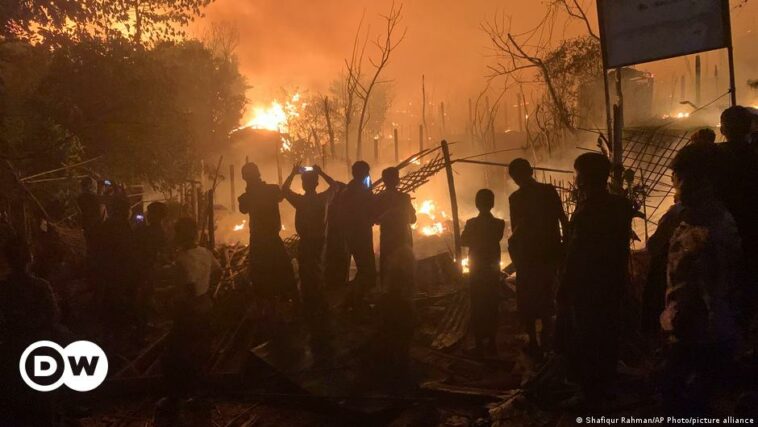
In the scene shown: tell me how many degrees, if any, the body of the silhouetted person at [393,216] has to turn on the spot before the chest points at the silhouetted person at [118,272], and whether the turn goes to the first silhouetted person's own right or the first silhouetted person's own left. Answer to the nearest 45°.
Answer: approximately 90° to the first silhouetted person's own left

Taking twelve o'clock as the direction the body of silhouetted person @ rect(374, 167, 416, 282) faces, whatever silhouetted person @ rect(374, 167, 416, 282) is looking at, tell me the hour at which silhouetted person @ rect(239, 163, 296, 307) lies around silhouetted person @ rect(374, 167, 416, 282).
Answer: silhouetted person @ rect(239, 163, 296, 307) is roughly at 9 o'clock from silhouetted person @ rect(374, 167, 416, 282).

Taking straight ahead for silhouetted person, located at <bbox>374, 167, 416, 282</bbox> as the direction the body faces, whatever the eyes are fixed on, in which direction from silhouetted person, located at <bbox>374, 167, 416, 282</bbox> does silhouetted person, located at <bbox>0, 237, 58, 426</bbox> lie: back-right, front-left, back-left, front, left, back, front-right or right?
back-left

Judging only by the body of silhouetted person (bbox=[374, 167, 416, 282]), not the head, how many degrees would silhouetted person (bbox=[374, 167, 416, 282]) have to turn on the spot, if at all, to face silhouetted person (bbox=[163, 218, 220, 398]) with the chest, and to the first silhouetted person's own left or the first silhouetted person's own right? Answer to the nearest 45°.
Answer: approximately 135° to the first silhouetted person's own left

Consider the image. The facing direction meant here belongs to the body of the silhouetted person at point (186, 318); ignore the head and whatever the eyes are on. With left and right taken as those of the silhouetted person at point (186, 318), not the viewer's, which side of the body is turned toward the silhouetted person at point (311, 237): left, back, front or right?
front

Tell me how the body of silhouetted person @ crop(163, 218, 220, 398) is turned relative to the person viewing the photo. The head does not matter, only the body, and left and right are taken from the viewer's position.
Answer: facing away from the viewer and to the left of the viewer

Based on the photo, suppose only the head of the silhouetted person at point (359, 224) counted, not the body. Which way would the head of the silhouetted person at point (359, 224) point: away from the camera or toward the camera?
away from the camera

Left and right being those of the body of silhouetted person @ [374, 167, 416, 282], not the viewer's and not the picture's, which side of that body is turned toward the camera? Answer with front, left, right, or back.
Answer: back

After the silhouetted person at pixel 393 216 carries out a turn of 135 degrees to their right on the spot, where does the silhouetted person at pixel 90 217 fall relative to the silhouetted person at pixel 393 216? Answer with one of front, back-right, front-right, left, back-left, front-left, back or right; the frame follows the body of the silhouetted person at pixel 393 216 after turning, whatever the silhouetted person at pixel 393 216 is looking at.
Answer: back-right
